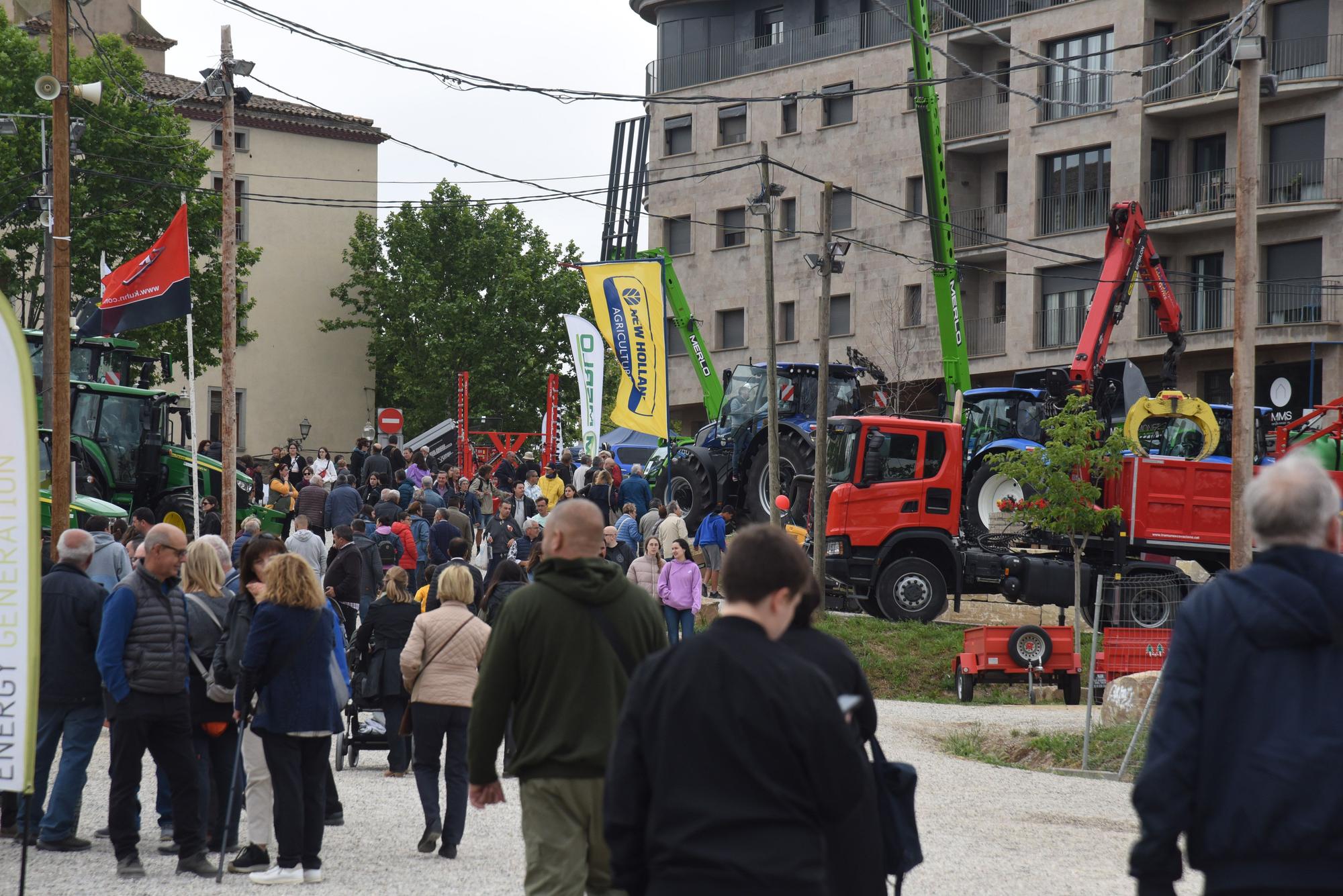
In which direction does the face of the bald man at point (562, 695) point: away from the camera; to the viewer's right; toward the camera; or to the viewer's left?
away from the camera

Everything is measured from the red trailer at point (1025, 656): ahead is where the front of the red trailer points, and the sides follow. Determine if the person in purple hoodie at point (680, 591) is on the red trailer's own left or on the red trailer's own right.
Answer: on the red trailer's own right

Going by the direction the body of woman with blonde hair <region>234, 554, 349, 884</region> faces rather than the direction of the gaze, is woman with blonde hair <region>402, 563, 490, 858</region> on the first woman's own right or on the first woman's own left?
on the first woman's own right

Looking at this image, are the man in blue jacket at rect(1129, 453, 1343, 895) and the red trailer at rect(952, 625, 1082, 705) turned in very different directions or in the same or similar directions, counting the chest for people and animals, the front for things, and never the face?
very different directions

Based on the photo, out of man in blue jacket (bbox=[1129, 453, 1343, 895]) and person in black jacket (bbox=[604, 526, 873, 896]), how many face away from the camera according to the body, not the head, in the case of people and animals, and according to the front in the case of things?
2

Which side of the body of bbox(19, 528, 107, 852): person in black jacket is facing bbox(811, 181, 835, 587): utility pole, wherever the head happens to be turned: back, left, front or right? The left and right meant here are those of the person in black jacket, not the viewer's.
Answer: front

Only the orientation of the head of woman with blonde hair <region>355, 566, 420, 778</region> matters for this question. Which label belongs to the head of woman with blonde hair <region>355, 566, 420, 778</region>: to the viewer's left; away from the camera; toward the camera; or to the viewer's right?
away from the camera

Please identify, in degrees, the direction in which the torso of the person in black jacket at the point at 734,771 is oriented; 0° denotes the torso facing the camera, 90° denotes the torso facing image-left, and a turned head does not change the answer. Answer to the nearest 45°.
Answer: approximately 180°

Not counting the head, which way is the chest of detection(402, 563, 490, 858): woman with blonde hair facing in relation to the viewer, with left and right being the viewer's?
facing away from the viewer

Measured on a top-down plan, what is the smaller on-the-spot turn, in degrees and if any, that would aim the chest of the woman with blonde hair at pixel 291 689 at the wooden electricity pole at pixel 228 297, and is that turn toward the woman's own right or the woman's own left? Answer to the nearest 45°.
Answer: approximately 45° to the woman's own right

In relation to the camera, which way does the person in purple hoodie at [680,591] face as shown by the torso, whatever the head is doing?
toward the camera

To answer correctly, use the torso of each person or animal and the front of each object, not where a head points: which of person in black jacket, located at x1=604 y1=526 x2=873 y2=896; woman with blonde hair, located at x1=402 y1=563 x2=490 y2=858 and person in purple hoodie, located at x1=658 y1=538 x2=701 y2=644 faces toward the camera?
the person in purple hoodie
